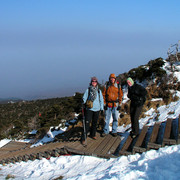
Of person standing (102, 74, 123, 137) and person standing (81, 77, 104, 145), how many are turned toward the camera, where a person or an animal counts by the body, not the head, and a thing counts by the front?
2

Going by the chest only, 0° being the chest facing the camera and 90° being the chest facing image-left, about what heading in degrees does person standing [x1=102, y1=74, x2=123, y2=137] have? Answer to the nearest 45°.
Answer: approximately 0°

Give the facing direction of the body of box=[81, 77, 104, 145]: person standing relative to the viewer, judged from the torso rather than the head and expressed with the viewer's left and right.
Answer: facing the viewer

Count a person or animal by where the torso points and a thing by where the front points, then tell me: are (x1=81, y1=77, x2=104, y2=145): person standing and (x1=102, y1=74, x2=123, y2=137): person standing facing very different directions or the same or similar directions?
same or similar directions
